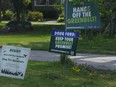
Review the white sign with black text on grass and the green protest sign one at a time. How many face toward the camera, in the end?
2

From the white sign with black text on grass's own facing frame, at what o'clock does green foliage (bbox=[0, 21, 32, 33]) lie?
The green foliage is roughly at 6 o'clock from the white sign with black text on grass.

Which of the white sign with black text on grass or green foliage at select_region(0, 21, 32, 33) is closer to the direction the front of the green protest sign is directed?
the white sign with black text on grass

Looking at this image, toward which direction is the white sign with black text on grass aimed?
toward the camera

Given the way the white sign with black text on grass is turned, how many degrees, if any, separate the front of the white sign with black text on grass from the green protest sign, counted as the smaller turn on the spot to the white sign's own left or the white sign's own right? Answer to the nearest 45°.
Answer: approximately 135° to the white sign's own left

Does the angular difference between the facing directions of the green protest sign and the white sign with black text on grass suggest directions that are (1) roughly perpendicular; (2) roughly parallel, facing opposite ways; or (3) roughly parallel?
roughly parallel

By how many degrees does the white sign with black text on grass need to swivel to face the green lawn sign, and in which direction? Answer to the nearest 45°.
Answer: approximately 135° to its left
